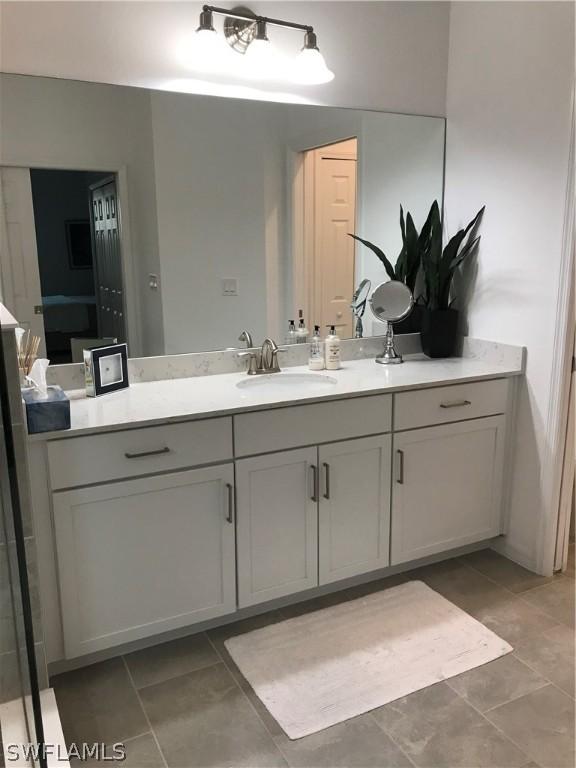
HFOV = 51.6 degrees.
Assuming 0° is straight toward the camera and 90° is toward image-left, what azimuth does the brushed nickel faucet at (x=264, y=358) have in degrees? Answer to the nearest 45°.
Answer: approximately 315°

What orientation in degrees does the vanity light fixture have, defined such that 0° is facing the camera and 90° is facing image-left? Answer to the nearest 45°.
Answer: approximately 315°

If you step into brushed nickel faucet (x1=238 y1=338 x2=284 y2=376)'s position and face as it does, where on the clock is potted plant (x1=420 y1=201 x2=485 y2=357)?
The potted plant is roughly at 10 o'clock from the brushed nickel faucet.

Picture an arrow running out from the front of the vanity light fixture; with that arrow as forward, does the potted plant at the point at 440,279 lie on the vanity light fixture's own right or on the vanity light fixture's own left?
on the vanity light fixture's own left
